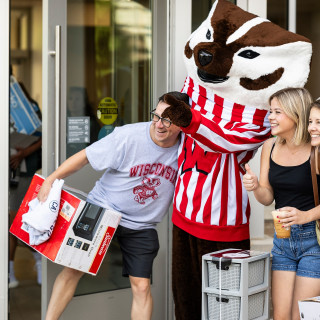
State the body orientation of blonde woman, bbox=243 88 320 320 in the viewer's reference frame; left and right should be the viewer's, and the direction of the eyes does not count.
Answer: facing the viewer and to the left of the viewer

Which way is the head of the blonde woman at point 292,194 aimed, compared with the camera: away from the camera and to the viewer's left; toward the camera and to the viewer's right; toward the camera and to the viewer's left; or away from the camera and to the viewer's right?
toward the camera and to the viewer's left

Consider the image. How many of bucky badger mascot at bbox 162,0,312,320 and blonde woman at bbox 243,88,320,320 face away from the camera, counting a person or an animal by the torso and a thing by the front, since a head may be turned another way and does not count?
0

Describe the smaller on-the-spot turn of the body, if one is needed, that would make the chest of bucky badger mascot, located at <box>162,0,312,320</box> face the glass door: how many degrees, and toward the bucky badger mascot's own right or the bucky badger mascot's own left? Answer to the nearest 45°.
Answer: approximately 90° to the bucky badger mascot's own right

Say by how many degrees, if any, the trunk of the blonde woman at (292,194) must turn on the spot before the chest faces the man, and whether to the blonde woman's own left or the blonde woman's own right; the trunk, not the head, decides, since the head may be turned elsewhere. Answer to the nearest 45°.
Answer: approximately 90° to the blonde woman's own right

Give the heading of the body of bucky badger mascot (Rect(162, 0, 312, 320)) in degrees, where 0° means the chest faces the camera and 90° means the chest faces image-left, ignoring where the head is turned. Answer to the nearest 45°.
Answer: approximately 45°
